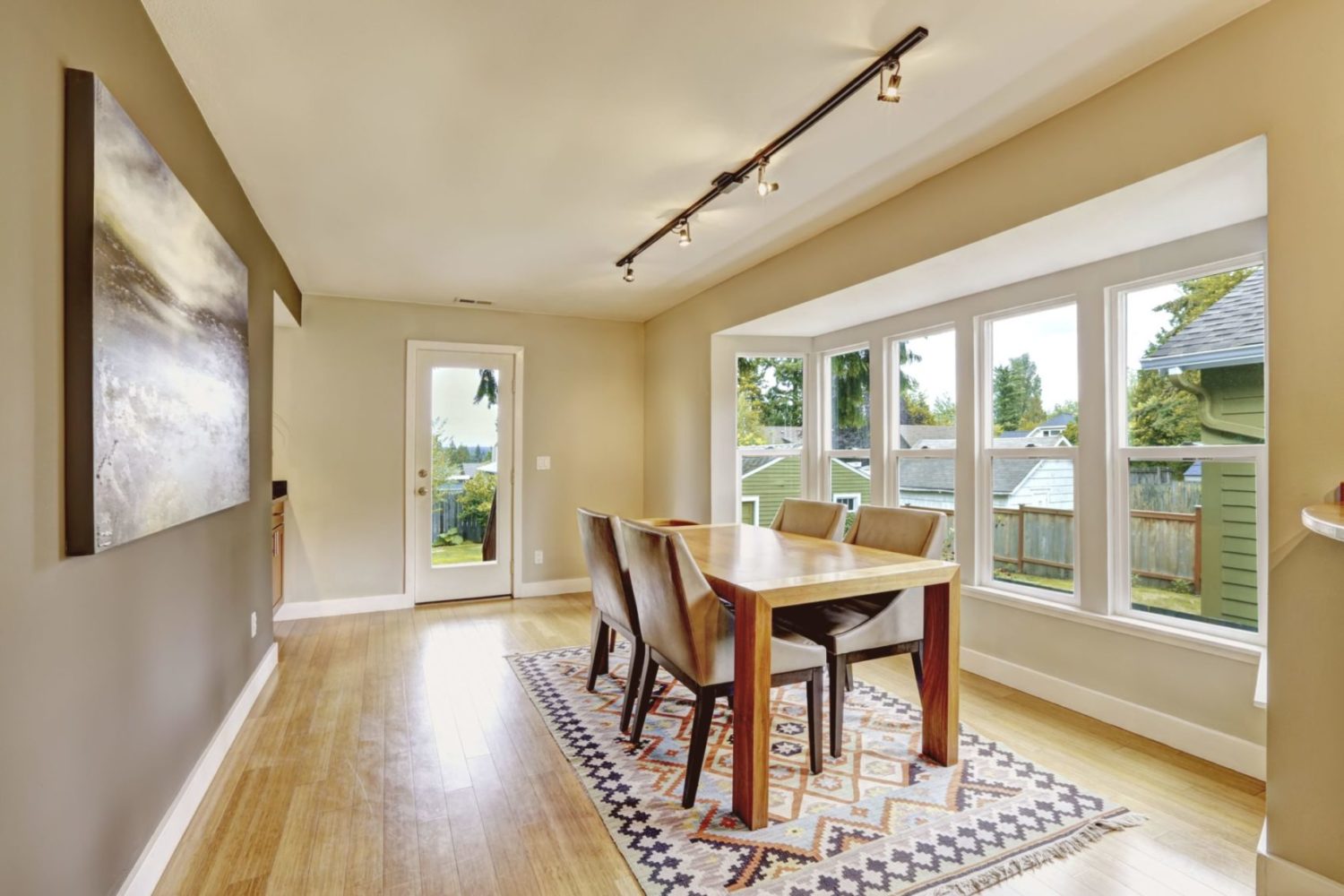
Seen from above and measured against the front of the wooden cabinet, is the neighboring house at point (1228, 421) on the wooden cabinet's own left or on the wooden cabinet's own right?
on the wooden cabinet's own right

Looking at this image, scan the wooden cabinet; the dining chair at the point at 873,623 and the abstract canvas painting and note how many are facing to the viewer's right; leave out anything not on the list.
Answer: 2

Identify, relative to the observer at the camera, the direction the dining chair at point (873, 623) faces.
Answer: facing the viewer and to the left of the viewer

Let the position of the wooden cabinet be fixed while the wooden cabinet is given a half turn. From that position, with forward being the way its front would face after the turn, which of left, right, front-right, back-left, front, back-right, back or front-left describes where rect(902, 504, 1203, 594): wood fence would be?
back-left

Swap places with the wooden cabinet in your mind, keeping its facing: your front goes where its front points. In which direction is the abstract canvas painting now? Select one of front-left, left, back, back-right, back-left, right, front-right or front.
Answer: right

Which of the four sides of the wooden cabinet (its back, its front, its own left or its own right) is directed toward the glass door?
front

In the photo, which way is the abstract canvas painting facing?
to the viewer's right

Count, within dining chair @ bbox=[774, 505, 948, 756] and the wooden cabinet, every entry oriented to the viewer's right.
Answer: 1

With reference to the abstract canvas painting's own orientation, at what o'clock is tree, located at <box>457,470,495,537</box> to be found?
The tree is roughly at 10 o'clock from the abstract canvas painting.

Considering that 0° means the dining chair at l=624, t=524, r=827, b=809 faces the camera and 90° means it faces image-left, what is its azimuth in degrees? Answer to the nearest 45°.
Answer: approximately 225°

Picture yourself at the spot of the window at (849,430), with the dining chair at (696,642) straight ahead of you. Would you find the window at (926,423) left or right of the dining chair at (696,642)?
left

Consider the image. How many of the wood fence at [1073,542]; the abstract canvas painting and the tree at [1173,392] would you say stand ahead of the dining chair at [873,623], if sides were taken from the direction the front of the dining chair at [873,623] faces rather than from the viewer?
1

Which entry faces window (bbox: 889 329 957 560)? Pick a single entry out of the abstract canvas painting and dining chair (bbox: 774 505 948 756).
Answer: the abstract canvas painting

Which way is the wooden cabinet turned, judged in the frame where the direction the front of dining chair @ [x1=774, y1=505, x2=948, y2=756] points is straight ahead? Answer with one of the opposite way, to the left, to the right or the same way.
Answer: the opposite way

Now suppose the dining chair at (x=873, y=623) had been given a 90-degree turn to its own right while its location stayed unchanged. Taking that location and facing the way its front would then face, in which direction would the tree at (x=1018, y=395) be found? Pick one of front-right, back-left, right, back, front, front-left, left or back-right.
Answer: right

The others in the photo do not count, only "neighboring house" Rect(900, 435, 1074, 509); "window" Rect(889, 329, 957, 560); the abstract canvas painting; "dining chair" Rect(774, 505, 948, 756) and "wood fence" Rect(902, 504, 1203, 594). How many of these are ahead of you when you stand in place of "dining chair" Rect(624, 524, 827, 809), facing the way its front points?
4

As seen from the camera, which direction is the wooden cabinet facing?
to the viewer's right
